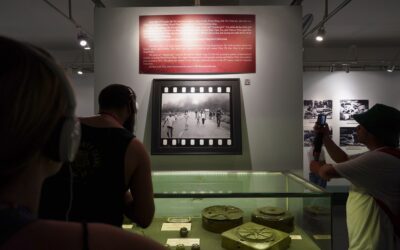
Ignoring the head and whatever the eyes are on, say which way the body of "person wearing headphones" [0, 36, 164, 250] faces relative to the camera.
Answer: away from the camera

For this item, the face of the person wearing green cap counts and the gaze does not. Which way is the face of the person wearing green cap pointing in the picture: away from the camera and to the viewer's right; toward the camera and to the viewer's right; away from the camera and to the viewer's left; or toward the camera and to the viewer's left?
away from the camera and to the viewer's left

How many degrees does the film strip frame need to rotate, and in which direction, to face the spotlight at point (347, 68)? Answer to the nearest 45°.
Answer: approximately 135° to its left

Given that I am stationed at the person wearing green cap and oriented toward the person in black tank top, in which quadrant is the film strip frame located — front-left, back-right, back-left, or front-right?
front-right

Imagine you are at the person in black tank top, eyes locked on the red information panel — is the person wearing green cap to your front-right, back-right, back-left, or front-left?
front-right

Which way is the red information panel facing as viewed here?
toward the camera

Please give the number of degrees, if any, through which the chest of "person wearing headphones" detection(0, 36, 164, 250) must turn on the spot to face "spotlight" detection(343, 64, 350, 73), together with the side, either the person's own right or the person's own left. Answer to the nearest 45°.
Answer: approximately 45° to the person's own right

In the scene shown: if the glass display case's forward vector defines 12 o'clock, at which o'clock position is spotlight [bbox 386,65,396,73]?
The spotlight is roughly at 7 o'clock from the glass display case.

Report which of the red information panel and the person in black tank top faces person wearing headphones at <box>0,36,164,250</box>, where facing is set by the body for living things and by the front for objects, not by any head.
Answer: the red information panel

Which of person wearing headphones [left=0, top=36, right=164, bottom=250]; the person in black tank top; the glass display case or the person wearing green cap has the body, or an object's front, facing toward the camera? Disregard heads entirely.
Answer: the glass display case

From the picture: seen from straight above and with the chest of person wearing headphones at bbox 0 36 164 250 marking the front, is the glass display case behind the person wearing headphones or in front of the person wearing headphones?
in front

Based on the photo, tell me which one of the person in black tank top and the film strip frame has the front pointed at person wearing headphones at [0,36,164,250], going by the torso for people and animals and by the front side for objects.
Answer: the film strip frame

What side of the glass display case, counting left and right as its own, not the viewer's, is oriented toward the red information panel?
back
